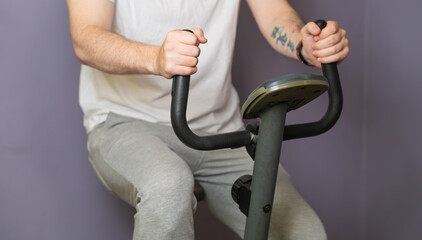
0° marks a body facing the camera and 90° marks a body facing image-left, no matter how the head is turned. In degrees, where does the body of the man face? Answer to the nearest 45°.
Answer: approximately 315°

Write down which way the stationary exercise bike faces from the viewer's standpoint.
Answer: facing the viewer and to the right of the viewer
